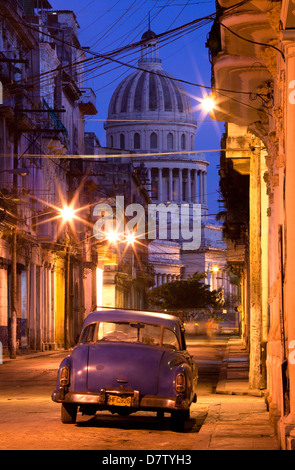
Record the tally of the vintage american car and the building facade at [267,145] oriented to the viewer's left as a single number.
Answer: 1

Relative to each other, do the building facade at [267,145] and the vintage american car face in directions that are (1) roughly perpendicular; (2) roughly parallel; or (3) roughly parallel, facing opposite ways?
roughly perpendicular

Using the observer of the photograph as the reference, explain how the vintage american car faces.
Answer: facing away from the viewer

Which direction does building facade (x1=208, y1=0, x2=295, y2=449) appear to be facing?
to the viewer's left
